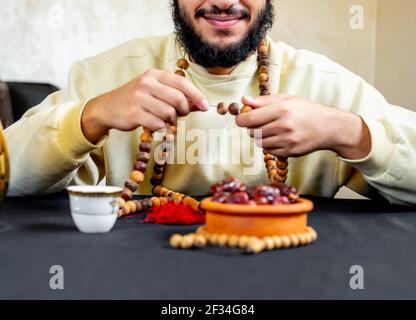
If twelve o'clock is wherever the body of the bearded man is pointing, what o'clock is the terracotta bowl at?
The terracotta bowl is roughly at 12 o'clock from the bearded man.

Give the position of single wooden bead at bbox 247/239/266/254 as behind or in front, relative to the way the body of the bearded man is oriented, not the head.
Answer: in front

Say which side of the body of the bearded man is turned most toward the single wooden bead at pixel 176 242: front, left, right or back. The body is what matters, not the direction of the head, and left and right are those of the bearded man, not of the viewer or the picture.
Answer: front

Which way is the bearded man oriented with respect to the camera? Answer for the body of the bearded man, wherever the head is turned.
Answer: toward the camera

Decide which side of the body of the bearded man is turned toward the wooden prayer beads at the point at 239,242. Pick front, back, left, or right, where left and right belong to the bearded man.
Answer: front

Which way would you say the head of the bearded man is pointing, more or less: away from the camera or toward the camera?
toward the camera

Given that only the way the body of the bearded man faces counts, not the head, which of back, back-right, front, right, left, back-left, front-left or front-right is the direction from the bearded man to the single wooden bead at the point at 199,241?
front

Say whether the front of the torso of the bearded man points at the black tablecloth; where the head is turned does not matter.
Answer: yes
